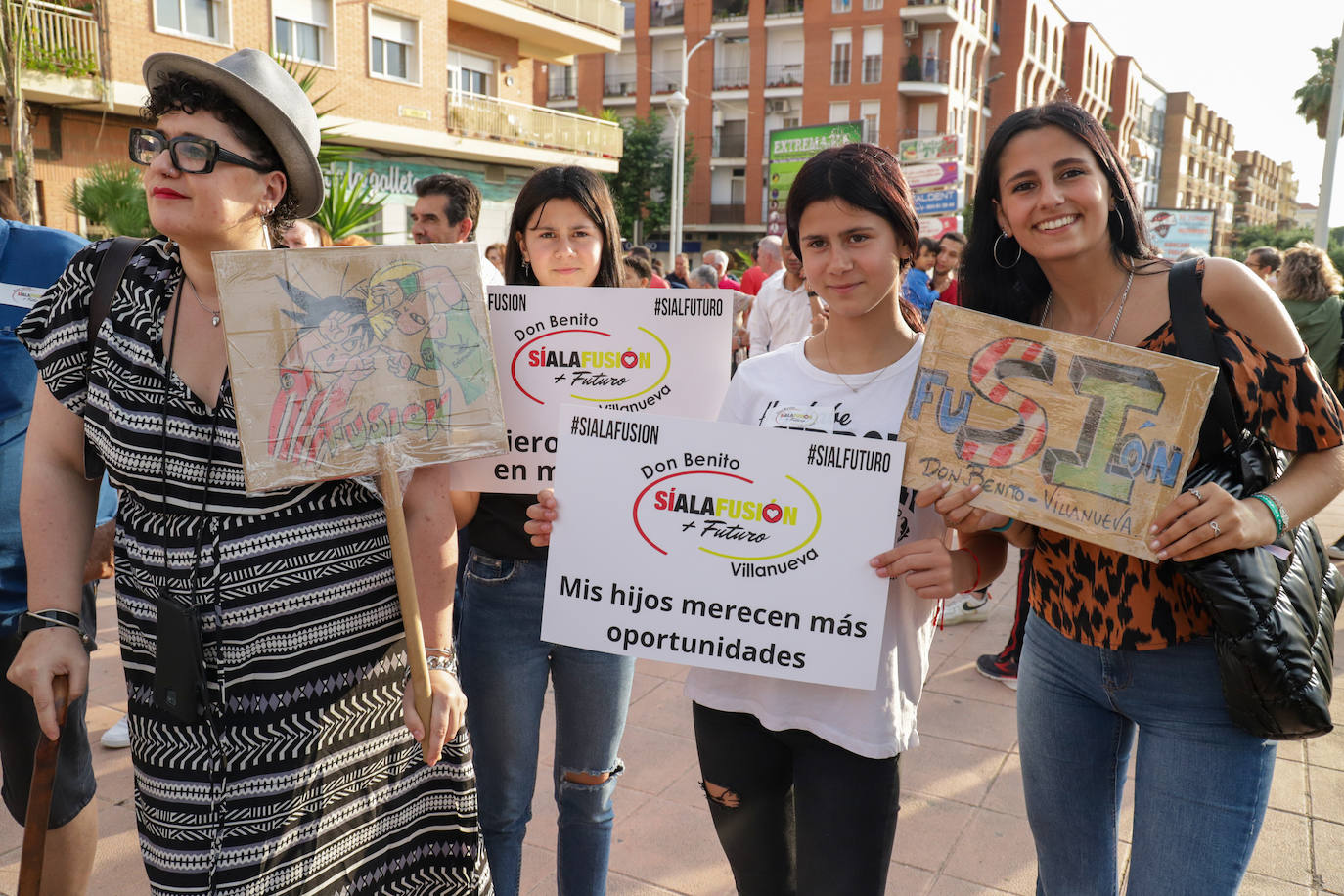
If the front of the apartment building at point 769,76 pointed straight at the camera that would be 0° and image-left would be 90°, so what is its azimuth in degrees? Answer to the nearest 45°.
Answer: approximately 0°

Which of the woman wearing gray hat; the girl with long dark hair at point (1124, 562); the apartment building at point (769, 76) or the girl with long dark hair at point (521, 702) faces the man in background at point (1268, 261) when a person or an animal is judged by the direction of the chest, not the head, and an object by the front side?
the apartment building

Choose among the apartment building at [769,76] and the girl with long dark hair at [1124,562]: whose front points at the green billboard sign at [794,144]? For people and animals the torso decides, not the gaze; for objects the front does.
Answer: the apartment building

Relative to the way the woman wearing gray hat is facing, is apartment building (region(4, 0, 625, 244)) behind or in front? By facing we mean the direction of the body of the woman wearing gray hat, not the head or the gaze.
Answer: behind

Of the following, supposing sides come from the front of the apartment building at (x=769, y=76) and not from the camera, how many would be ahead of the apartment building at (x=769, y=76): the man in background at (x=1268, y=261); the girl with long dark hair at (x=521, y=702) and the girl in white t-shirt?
3

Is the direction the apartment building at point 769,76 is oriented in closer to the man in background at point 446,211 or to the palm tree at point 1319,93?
the man in background

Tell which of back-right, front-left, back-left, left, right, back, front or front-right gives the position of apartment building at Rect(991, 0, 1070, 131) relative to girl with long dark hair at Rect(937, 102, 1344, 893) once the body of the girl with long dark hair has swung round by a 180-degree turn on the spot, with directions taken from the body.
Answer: front
